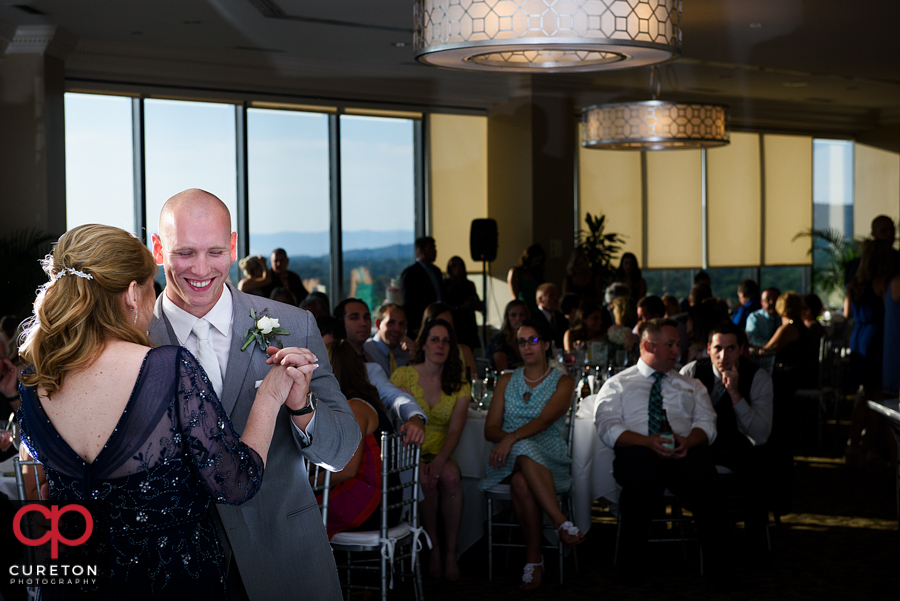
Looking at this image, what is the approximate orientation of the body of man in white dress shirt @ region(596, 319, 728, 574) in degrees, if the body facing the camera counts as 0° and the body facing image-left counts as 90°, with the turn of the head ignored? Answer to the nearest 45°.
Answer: approximately 0°

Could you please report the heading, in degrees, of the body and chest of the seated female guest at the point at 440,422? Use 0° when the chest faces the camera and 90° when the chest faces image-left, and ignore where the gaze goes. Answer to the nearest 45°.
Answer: approximately 0°

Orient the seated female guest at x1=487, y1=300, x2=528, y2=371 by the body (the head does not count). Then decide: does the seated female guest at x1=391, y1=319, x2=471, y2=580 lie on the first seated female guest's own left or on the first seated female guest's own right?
on the first seated female guest's own right

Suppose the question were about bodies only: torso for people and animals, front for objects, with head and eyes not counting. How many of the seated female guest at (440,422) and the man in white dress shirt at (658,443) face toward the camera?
2

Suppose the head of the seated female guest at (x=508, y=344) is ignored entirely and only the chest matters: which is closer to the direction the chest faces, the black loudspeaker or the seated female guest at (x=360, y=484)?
the seated female guest

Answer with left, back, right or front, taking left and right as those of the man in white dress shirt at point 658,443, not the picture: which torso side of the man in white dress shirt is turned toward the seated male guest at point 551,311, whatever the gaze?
back

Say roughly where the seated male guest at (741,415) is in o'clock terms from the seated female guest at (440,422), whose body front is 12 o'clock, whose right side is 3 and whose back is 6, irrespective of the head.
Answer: The seated male guest is roughly at 9 o'clock from the seated female guest.
